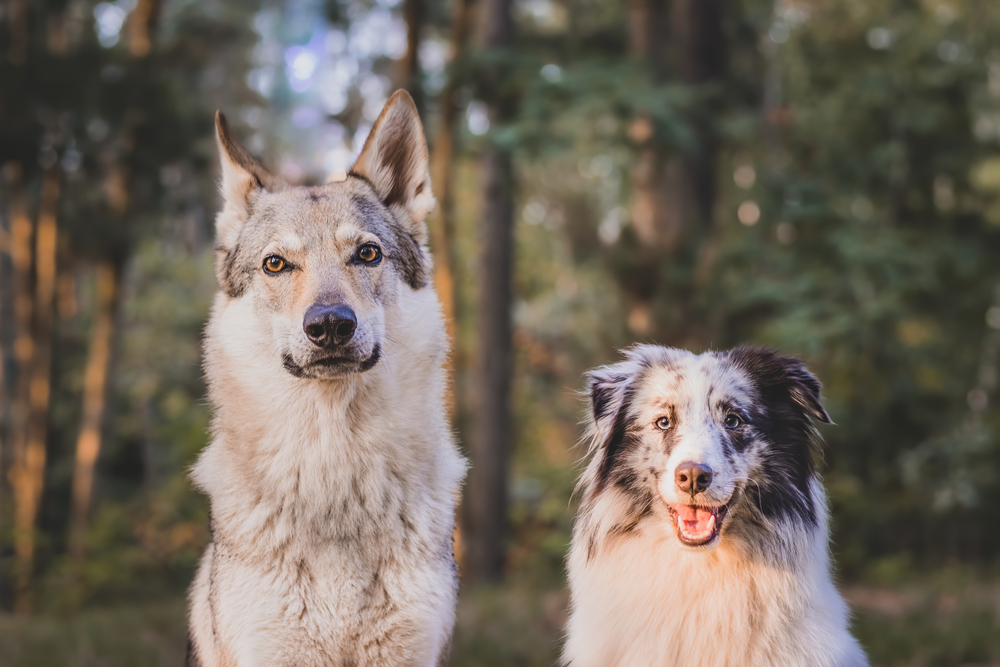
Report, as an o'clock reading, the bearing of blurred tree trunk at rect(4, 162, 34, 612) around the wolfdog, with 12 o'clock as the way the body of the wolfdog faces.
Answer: The blurred tree trunk is roughly at 5 o'clock from the wolfdog.

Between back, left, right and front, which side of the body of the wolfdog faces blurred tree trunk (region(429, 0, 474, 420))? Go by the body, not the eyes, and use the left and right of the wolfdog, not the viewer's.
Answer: back

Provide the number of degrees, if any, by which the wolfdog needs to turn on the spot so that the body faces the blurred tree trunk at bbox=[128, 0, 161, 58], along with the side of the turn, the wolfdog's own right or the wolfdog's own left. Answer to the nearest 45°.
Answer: approximately 180°

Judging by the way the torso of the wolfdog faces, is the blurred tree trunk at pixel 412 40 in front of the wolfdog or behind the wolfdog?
behind

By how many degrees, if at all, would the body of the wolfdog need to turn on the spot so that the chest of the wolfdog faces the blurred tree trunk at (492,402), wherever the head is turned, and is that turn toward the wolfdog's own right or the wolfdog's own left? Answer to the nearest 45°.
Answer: approximately 180°

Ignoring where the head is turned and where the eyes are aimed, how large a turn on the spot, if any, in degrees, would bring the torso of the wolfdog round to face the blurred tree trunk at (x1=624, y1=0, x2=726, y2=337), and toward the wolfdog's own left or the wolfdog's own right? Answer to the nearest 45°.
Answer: approximately 135° to the wolfdog's own left

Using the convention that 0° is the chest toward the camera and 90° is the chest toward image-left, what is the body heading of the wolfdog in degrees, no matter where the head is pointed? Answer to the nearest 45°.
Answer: approximately 0°

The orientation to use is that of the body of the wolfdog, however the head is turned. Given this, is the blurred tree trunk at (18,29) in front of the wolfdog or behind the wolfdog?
behind

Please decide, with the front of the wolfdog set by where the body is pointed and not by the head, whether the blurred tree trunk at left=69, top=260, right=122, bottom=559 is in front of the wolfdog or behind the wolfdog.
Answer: behind

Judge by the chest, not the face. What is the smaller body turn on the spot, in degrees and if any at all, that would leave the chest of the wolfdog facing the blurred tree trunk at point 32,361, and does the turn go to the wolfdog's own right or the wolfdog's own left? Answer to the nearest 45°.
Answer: approximately 135° to the wolfdog's own right
